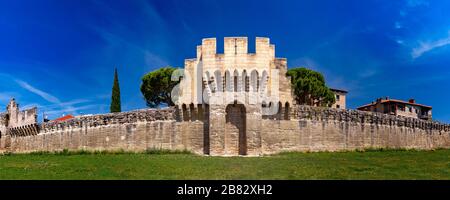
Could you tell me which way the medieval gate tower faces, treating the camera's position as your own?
facing the viewer

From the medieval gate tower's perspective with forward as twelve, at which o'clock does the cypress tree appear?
The cypress tree is roughly at 5 o'clock from the medieval gate tower.

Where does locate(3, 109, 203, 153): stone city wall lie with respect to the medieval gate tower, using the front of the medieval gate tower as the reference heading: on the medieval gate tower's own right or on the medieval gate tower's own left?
on the medieval gate tower's own right

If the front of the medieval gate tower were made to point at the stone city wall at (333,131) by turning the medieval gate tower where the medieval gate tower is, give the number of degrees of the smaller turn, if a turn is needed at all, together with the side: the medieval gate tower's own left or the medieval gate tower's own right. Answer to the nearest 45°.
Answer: approximately 135° to the medieval gate tower's own left
